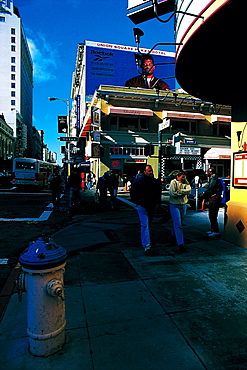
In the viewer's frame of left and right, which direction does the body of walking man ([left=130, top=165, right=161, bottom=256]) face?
facing the viewer

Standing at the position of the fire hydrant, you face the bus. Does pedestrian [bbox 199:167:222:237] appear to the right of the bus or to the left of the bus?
right

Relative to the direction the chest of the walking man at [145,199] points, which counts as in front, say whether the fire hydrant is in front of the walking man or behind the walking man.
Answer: in front

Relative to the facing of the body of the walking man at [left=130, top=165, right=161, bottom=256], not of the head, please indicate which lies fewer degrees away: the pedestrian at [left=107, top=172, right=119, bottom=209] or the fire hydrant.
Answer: the fire hydrant

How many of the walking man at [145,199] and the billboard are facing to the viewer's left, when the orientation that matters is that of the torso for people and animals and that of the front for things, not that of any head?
0
